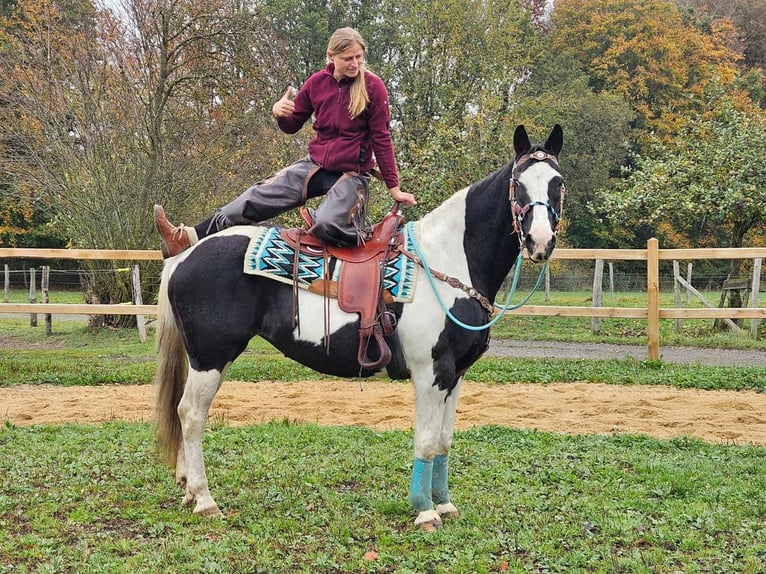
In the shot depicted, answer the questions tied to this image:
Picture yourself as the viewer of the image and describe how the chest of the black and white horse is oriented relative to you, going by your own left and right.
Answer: facing to the right of the viewer

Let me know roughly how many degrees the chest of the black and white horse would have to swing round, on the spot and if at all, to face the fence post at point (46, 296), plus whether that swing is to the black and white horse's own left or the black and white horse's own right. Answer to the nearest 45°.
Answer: approximately 135° to the black and white horse's own left

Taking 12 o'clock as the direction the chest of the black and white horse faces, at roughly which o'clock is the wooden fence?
The wooden fence is roughly at 10 o'clock from the black and white horse.

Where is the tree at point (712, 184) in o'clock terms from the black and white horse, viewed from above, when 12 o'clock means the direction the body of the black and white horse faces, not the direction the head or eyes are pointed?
The tree is roughly at 10 o'clock from the black and white horse.

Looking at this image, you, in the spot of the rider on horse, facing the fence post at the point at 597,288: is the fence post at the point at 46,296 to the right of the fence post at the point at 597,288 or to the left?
left

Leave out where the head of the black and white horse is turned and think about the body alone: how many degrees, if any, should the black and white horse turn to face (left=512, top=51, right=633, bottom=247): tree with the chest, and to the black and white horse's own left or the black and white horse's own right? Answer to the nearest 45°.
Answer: approximately 90° to the black and white horse's own left

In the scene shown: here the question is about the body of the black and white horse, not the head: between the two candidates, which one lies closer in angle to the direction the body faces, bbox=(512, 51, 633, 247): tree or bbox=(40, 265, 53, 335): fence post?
the tree

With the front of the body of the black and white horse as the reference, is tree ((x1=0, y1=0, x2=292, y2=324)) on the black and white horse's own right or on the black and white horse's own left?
on the black and white horse's own left

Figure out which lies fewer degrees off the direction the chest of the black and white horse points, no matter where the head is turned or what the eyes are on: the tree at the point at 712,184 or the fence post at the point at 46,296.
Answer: the tree

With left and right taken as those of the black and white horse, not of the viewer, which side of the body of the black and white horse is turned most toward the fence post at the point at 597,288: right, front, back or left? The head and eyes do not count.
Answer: left
